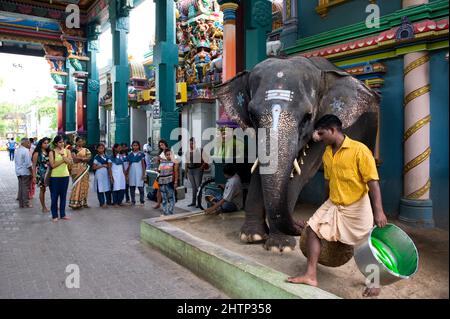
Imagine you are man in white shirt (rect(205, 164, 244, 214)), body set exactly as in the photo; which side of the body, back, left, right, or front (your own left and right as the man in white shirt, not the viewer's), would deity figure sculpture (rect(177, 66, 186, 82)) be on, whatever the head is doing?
right

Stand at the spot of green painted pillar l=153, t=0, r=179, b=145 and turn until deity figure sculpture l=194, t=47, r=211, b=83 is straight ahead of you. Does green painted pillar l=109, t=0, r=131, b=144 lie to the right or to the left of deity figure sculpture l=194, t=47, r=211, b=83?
left

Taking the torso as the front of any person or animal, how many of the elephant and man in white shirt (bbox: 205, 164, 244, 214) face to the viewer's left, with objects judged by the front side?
1

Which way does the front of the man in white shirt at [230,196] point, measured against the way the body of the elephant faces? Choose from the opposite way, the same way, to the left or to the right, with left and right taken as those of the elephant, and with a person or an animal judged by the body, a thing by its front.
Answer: to the right

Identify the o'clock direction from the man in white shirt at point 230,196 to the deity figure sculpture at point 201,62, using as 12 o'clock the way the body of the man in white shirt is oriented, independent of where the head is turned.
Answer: The deity figure sculpture is roughly at 3 o'clock from the man in white shirt.

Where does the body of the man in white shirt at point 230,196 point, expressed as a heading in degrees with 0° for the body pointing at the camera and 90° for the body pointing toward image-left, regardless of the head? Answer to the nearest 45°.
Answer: approximately 90°

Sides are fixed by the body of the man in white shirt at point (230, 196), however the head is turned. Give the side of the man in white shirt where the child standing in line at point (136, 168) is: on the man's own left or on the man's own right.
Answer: on the man's own right

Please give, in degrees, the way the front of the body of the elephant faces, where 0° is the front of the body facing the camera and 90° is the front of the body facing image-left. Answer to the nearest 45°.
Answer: approximately 0°

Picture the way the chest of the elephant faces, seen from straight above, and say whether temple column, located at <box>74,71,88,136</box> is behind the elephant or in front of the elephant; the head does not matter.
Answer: behind
